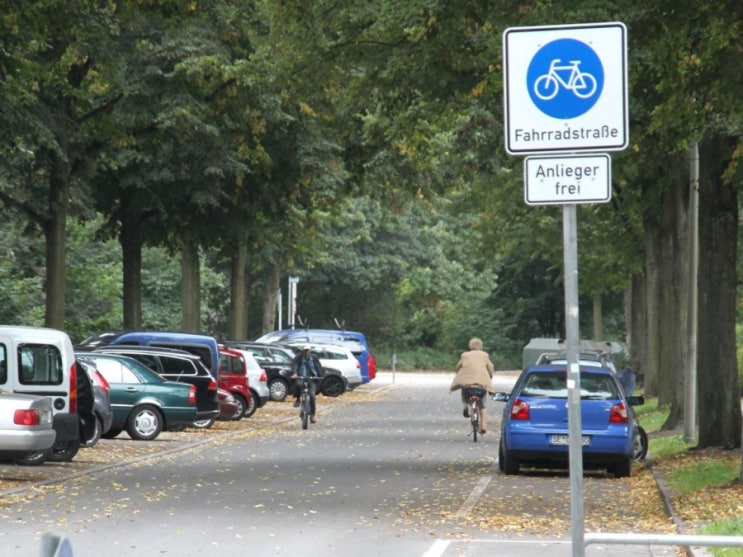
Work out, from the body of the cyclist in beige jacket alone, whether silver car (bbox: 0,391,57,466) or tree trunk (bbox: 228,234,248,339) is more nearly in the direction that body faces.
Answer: the tree trunk

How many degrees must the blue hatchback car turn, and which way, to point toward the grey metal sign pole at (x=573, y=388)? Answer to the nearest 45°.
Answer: approximately 180°

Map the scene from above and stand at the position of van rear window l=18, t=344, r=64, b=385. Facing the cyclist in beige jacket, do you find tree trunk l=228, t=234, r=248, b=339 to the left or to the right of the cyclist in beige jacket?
left

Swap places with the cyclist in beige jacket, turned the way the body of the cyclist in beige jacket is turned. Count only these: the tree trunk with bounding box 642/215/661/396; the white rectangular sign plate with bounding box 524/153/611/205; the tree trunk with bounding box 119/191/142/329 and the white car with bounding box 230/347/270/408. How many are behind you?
1

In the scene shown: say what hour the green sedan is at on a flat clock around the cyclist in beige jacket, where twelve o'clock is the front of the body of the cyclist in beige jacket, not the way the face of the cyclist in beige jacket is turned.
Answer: The green sedan is roughly at 9 o'clock from the cyclist in beige jacket.

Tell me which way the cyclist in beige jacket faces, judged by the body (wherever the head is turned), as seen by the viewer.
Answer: away from the camera

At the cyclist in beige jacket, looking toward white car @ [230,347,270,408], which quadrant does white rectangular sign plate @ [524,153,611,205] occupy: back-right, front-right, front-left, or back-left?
back-left

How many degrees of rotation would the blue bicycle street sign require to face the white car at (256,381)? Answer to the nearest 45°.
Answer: approximately 180°

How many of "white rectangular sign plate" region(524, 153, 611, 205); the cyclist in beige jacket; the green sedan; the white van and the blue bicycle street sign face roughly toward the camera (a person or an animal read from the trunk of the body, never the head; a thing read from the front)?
2

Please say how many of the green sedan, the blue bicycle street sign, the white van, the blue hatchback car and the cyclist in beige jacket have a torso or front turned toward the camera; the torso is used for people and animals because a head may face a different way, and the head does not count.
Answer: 1

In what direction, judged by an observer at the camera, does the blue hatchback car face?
facing away from the viewer

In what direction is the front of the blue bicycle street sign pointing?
toward the camera

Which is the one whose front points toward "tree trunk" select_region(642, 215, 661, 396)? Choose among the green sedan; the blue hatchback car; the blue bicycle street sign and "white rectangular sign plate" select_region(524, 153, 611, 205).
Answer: the blue hatchback car

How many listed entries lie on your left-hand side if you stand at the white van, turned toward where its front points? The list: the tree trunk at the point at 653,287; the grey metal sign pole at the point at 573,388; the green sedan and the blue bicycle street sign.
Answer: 2
